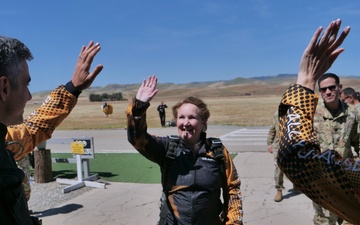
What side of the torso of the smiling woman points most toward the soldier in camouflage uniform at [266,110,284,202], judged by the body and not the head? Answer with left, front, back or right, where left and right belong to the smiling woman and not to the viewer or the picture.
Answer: back

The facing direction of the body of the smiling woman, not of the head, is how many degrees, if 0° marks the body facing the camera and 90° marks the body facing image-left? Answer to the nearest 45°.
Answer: approximately 0°

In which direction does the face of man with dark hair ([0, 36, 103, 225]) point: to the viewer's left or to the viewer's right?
to the viewer's right

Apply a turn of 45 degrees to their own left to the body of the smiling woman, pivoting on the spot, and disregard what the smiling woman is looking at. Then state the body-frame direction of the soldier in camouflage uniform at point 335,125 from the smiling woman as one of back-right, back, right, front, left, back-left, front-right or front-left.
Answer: left
